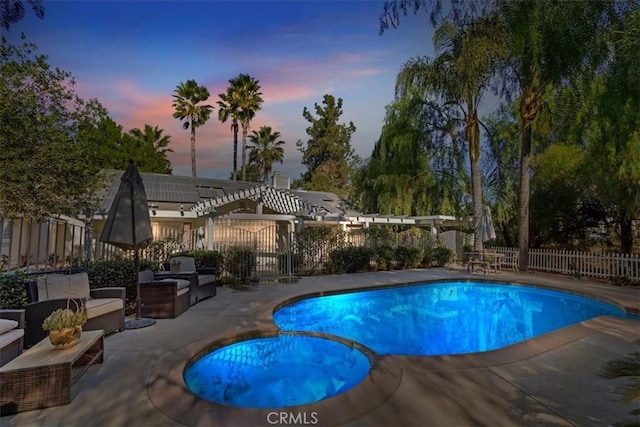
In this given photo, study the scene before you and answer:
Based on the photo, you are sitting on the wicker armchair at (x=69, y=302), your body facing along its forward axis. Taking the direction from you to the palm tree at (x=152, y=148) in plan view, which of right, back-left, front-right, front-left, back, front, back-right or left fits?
back-left

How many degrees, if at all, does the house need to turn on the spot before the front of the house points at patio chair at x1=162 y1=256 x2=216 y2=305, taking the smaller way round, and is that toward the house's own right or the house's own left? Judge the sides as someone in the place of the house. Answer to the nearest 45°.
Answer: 0° — it already faces it

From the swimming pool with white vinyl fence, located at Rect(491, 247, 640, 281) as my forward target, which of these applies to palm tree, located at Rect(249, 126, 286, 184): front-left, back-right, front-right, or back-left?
front-left

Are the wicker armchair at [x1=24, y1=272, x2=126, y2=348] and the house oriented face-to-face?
no

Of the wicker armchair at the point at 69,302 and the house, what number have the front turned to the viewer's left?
0

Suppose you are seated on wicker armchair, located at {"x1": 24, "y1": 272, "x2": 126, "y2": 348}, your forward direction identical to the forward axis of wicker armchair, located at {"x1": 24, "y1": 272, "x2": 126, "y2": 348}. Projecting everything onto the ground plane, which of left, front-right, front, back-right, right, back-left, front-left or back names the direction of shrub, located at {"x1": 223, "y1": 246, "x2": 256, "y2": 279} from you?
left

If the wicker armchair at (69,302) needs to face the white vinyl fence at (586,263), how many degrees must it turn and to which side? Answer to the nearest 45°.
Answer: approximately 45° to its left

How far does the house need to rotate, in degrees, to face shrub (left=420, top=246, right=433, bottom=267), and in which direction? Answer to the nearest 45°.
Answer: approximately 90° to its left

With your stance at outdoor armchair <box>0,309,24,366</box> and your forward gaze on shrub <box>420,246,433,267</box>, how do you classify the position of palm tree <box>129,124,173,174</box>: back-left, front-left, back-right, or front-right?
front-left

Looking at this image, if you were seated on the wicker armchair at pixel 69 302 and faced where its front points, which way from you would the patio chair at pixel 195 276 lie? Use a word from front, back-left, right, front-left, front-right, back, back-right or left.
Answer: left

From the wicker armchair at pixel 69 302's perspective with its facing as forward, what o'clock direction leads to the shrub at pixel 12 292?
The shrub is roughly at 6 o'clock from the wicker armchair.

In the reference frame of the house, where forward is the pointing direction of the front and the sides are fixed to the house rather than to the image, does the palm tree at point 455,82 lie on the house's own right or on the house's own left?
on the house's own left

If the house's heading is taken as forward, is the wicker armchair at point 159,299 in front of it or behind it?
in front

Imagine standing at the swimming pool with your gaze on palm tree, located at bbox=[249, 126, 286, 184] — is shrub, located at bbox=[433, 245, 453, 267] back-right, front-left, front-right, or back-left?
front-right

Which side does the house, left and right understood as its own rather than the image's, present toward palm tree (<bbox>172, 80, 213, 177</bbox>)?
back

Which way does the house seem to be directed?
toward the camera

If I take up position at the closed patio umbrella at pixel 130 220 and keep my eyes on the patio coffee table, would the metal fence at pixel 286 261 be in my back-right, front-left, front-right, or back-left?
back-left

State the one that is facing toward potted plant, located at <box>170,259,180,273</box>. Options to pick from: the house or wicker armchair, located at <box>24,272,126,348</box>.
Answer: the house

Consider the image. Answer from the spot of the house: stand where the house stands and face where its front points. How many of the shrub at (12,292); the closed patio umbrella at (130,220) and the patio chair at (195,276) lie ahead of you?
3
